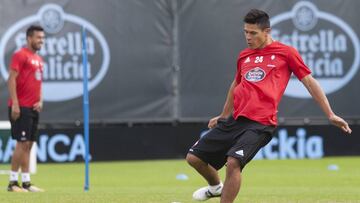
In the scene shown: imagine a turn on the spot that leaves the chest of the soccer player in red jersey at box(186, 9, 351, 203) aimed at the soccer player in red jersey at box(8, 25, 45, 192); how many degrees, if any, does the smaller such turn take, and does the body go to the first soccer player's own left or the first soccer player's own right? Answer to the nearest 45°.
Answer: approximately 90° to the first soccer player's own right

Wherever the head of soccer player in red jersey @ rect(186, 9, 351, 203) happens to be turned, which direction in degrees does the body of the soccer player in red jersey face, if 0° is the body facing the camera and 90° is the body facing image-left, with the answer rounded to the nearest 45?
approximately 45°

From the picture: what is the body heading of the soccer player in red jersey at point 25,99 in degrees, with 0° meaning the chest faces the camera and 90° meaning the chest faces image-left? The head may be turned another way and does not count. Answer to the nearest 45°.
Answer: approximately 315°

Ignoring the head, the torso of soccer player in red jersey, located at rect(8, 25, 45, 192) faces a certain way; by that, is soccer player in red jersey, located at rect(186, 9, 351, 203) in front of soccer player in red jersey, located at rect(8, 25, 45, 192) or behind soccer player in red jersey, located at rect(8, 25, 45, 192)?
in front

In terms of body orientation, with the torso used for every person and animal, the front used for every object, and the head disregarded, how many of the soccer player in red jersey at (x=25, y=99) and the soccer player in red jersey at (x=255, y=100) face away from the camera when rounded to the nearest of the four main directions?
0
